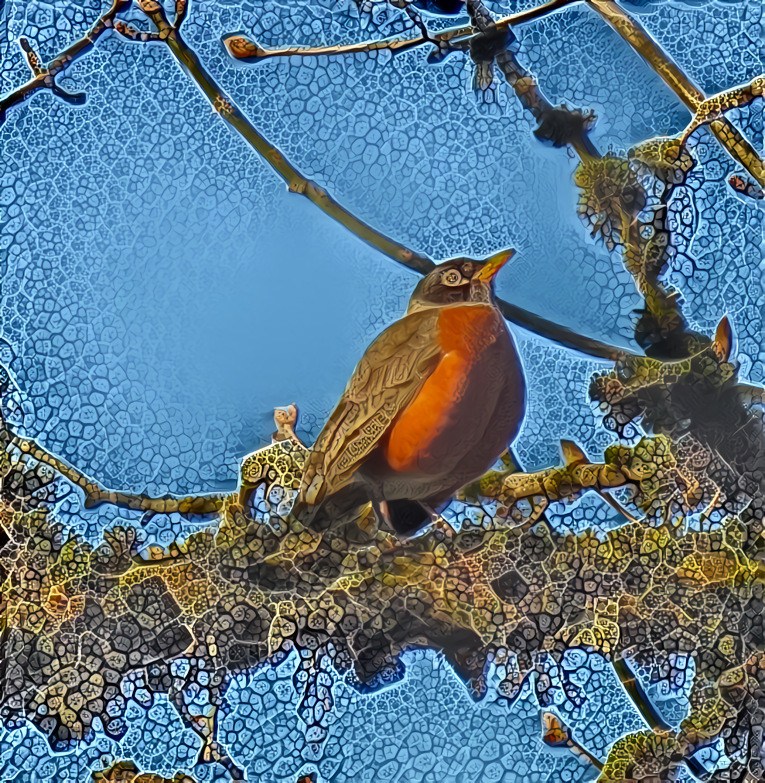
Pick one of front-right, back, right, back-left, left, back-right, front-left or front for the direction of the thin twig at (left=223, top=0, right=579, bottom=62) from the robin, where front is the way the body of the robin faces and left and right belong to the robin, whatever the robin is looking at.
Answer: left

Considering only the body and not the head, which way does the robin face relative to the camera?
to the viewer's right

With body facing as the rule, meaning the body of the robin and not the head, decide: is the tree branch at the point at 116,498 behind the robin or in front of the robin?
behind

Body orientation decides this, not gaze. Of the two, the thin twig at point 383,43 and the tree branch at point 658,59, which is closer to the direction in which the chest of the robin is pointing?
the tree branch
